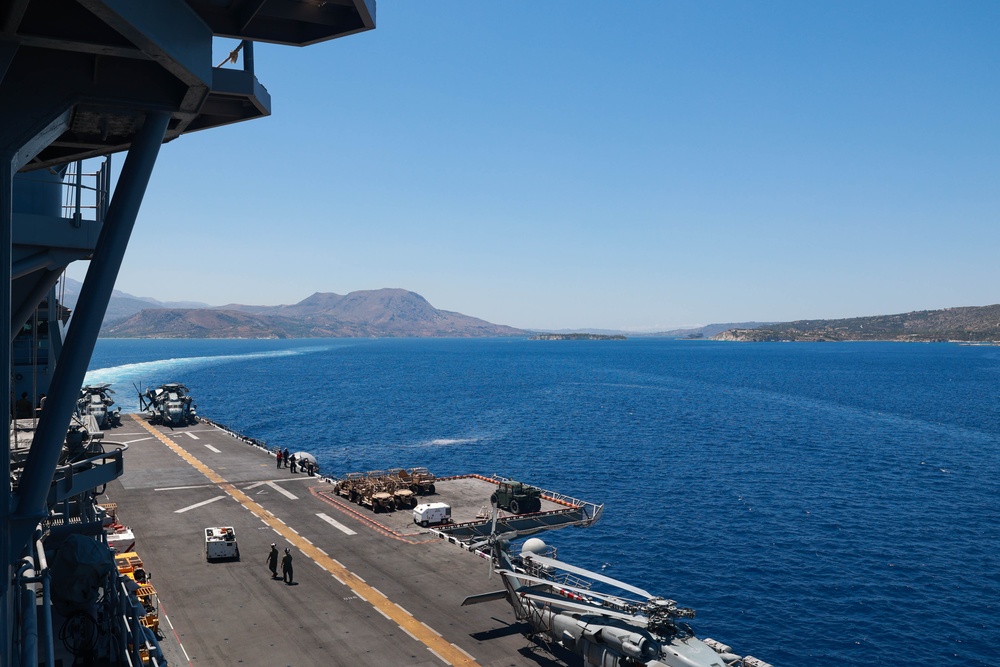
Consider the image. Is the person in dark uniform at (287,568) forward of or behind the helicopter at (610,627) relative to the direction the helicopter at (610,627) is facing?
behind

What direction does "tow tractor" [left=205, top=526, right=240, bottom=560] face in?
toward the camera

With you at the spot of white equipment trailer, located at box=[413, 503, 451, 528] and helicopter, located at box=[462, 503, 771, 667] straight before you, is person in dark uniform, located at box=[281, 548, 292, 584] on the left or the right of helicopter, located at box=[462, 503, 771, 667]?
right

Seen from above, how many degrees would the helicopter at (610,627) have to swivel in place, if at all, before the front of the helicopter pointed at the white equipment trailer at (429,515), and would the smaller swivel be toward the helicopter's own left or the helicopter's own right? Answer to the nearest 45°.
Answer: approximately 180°

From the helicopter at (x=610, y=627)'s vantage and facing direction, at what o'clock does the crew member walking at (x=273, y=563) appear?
The crew member walking is roughly at 5 o'clock from the helicopter.

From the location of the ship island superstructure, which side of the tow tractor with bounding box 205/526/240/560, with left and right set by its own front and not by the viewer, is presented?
front

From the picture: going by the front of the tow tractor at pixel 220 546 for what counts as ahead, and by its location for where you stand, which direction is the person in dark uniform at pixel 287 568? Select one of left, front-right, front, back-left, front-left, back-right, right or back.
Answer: front-left

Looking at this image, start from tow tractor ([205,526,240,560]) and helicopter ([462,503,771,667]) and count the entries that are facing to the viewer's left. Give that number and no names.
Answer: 0

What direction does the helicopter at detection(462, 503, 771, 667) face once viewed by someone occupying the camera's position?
facing the viewer and to the right of the viewer

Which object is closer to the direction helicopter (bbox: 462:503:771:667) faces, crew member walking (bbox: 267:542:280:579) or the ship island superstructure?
the ship island superstructure
